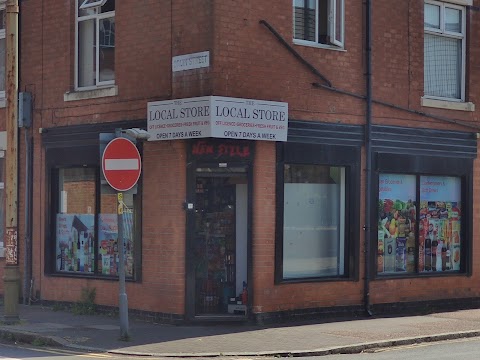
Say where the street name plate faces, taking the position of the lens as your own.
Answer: facing the viewer and to the left of the viewer

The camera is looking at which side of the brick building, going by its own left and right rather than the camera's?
front

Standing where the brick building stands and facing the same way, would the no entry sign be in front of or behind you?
in front

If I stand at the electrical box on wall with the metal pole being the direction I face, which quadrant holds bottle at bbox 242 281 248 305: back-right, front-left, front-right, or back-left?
front-left

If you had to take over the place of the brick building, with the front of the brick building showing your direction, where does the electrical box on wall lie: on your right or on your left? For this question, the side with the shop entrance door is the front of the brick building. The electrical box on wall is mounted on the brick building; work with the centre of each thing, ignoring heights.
on your right

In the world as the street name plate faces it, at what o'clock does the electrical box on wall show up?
The electrical box on wall is roughly at 3 o'clock from the street name plate.

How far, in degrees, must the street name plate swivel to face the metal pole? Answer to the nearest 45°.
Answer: approximately 45° to its right

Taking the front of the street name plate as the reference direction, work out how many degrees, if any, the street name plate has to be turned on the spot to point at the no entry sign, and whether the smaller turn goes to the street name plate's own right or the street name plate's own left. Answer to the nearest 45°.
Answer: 0° — it already faces it
